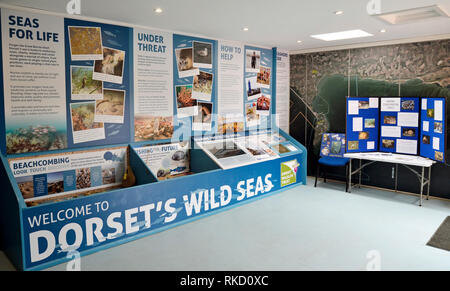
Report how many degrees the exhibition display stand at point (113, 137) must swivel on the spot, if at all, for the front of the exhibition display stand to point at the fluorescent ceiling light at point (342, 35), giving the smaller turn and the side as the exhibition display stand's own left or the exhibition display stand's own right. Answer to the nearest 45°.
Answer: approximately 45° to the exhibition display stand's own left

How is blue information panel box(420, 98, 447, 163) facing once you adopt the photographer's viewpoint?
facing the viewer and to the left of the viewer

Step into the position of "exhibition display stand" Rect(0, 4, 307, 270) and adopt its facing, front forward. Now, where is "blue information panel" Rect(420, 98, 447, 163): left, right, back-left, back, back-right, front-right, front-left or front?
front-left

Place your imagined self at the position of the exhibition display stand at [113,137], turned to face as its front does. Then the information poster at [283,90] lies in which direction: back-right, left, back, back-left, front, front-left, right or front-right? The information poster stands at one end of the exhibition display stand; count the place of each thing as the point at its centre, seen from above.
left

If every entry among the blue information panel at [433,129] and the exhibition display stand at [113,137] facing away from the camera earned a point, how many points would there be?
0

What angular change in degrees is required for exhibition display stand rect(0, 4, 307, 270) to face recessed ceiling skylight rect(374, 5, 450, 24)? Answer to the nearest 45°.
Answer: approximately 45° to its left

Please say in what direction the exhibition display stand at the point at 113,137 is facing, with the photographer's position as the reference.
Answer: facing the viewer and to the right of the viewer

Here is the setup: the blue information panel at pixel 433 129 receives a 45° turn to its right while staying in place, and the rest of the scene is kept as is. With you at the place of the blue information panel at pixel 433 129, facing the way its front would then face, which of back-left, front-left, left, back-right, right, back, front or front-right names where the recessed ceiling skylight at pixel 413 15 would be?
left
